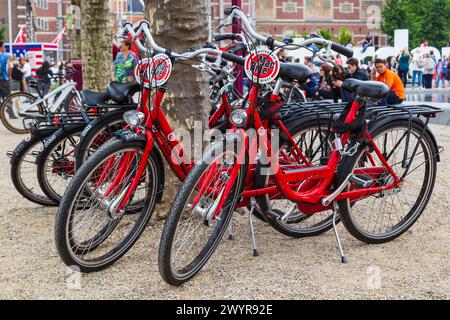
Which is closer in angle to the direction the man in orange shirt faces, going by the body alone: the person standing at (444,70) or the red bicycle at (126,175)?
the red bicycle

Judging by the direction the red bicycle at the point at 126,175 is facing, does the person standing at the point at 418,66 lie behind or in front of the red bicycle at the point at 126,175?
behind

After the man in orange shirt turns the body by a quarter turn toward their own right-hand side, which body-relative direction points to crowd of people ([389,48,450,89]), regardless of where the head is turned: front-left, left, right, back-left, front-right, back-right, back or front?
front-right

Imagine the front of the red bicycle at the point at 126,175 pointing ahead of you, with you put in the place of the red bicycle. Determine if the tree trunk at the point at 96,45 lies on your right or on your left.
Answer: on your right

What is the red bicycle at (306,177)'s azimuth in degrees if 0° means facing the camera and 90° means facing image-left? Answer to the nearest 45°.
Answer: approximately 45°

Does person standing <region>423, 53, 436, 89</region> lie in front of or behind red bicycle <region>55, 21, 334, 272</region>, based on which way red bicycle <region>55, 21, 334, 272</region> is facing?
behind

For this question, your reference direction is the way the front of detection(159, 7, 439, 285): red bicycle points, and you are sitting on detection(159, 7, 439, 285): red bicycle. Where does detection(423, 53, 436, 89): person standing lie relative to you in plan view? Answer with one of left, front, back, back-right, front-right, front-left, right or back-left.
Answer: back-right
